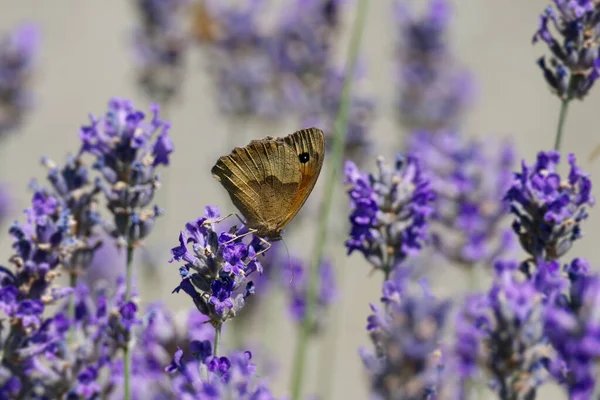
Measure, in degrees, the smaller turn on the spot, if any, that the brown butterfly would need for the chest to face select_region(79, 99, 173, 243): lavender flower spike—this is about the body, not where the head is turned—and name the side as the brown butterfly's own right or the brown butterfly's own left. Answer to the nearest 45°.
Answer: approximately 180°

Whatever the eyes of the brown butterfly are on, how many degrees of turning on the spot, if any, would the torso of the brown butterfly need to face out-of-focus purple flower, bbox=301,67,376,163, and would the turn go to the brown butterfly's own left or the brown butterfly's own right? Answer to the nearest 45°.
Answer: approximately 90° to the brown butterfly's own left

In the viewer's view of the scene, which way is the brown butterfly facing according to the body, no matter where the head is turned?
to the viewer's right

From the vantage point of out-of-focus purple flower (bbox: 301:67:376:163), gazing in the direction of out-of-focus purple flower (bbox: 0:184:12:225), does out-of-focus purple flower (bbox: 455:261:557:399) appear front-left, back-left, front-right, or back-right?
back-left
